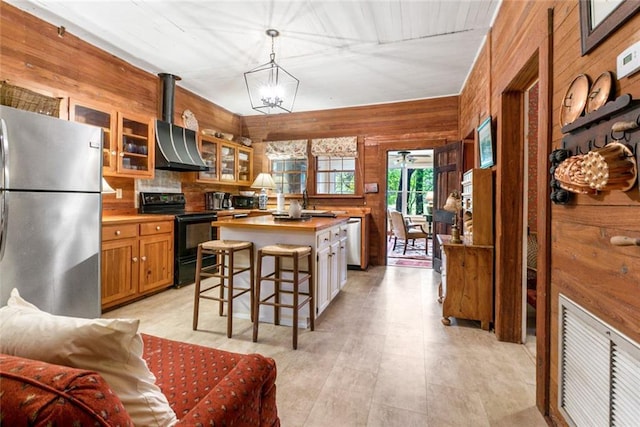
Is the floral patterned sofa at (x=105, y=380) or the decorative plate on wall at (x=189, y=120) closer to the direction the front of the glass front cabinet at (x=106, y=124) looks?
the floral patterned sofa

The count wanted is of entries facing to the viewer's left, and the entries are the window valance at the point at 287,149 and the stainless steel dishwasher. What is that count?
0

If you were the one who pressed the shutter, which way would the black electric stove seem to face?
facing the viewer and to the right of the viewer

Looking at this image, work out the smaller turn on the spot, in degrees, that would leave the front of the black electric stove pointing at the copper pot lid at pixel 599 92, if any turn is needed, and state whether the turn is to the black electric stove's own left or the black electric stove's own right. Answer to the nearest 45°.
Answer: approximately 45° to the black electric stove's own right

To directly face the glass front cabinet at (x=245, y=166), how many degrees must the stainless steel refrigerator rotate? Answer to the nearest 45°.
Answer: approximately 90° to its left

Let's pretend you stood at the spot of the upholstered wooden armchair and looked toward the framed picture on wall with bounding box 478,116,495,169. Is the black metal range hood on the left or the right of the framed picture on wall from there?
right

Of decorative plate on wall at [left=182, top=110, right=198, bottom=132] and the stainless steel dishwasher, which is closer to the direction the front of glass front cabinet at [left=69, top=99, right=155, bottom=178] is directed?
the stainless steel dishwasher

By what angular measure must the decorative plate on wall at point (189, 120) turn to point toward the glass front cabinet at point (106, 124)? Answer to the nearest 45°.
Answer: approximately 90° to its right

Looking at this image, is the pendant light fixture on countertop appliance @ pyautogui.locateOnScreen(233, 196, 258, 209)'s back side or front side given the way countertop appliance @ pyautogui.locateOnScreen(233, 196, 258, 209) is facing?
on the front side

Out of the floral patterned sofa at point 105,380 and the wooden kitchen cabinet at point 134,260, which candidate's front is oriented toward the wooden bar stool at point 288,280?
the wooden kitchen cabinet

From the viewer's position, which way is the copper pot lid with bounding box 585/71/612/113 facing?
facing the viewer and to the left of the viewer

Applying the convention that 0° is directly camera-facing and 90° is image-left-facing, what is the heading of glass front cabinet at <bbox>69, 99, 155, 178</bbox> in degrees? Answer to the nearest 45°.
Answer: approximately 315°

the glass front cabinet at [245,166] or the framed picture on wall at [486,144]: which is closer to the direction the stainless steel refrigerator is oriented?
the framed picture on wall

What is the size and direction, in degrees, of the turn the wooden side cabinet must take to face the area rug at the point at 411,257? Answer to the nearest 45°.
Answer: approximately 90° to its right

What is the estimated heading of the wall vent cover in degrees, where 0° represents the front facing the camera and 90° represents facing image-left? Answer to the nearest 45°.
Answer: approximately 45°

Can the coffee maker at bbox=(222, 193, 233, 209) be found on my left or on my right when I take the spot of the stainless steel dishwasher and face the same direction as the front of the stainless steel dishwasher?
on my right

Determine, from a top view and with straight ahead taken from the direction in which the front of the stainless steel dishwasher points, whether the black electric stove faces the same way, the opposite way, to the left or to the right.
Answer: to the left

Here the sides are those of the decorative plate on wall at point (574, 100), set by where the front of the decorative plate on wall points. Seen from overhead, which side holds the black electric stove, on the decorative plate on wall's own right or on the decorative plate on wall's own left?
on the decorative plate on wall's own right
